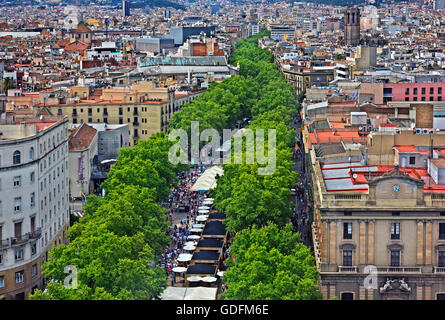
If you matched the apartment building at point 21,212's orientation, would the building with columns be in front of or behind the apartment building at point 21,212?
in front

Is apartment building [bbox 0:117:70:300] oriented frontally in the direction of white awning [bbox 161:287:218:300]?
yes

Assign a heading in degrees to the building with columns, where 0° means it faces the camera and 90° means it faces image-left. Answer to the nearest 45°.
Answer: approximately 0°

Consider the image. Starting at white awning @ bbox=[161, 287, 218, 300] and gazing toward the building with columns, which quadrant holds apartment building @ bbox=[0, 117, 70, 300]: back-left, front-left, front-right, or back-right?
back-left

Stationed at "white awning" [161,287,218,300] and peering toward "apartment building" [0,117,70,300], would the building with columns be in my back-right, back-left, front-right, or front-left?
back-right
